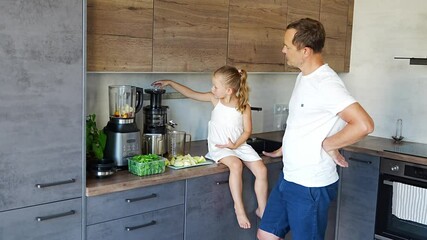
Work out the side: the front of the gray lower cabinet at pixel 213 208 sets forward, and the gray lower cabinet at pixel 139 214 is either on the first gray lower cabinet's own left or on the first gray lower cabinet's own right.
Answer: on the first gray lower cabinet's own right

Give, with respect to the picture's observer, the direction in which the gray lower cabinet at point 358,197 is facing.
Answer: facing the viewer and to the left of the viewer

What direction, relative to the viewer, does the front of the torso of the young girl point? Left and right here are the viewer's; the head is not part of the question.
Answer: facing the viewer

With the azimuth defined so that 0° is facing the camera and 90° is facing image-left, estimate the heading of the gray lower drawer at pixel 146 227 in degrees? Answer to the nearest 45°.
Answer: approximately 315°

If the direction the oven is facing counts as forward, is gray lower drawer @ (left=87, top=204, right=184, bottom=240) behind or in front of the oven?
in front

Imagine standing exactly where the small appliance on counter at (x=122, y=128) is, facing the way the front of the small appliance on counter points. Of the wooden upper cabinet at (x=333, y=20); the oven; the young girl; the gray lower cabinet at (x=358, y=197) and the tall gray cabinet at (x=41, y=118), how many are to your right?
1

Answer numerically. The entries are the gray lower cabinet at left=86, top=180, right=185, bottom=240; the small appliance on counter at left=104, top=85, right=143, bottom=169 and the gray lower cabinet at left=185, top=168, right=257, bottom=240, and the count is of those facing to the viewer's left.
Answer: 0

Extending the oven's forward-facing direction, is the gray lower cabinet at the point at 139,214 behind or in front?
in front

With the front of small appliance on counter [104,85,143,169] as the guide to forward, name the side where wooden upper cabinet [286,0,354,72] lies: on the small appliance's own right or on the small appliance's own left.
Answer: on the small appliance's own left

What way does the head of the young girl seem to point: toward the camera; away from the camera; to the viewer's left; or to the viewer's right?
to the viewer's left

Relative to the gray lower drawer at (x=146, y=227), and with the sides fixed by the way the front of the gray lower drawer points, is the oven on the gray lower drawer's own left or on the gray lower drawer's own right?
on the gray lower drawer's own left

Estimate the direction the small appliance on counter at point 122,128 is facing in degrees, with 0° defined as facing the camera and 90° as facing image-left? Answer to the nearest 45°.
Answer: approximately 315°
